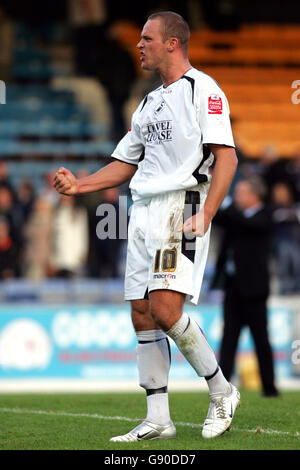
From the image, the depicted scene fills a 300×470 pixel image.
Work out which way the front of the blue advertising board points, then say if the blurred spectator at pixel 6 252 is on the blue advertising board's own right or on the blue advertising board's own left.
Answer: on the blue advertising board's own right

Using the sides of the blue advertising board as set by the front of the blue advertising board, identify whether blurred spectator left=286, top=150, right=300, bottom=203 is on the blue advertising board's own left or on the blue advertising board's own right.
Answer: on the blue advertising board's own left

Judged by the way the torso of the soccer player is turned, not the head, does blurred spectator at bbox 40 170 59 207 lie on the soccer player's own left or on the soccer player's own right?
on the soccer player's own right

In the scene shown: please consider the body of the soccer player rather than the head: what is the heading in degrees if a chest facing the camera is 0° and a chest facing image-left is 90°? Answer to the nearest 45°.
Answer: approximately 45°

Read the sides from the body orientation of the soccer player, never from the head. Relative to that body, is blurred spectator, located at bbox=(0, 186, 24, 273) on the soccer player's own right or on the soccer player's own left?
on the soccer player's own right

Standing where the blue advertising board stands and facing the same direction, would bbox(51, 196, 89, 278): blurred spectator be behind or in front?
behind

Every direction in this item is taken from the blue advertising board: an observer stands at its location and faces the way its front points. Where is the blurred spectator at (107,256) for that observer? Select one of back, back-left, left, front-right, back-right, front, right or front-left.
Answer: back

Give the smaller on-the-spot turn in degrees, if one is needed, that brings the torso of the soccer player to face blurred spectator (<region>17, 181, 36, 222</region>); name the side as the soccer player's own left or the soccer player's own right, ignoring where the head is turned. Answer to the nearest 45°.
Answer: approximately 135° to the soccer player's own right

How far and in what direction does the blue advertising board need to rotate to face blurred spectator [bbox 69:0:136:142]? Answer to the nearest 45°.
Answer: approximately 180°

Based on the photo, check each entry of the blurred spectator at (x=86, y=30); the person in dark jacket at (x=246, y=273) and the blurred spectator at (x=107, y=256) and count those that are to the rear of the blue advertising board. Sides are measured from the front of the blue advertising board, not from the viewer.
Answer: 2

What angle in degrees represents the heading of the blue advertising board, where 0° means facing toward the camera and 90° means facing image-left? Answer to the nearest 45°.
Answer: approximately 0°

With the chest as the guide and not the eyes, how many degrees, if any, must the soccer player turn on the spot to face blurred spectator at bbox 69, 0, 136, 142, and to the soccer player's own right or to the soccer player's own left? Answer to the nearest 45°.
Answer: approximately 135° to the soccer player's own right
